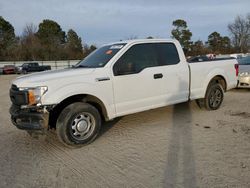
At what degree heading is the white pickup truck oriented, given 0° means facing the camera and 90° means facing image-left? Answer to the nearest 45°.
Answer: approximately 45°
